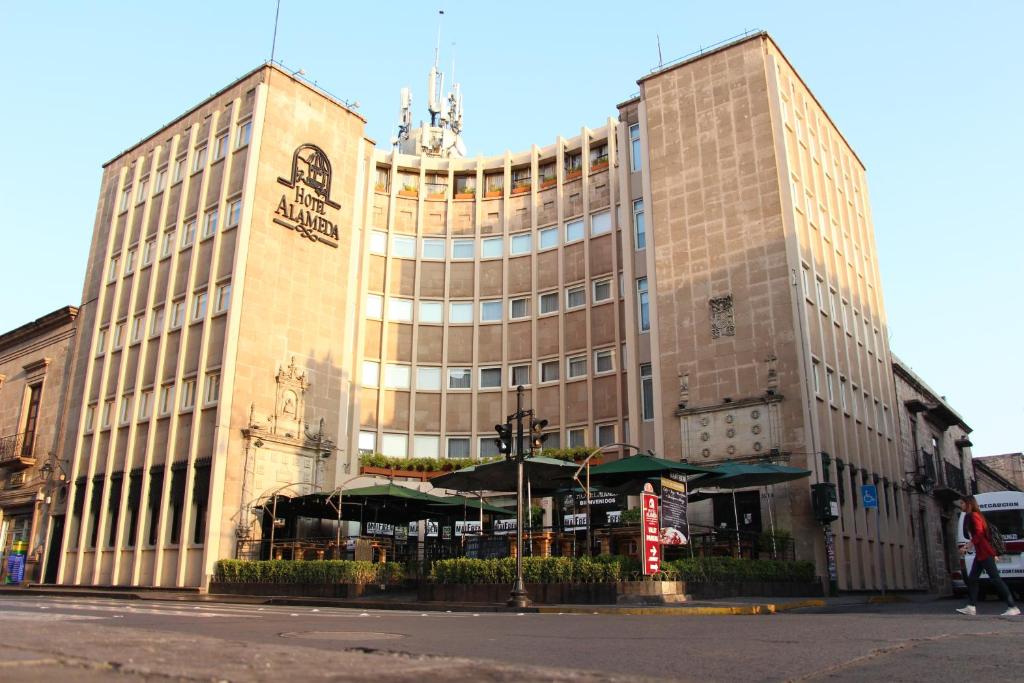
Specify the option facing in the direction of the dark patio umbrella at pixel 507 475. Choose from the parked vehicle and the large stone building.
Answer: the large stone building

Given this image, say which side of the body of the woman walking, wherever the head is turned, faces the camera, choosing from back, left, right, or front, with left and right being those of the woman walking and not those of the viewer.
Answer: left

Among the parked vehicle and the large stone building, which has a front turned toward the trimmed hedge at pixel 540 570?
the large stone building

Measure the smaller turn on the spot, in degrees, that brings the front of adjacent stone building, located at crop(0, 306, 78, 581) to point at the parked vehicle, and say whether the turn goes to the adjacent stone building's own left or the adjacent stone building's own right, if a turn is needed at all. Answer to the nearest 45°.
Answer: approximately 90° to the adjacent stone building's own left

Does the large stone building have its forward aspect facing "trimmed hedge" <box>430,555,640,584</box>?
yes

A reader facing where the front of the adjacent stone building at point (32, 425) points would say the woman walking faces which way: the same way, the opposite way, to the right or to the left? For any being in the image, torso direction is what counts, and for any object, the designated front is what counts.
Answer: to the right

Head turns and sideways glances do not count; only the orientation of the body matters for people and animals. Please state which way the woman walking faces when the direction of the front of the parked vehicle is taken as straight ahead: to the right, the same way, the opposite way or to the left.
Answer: to the left

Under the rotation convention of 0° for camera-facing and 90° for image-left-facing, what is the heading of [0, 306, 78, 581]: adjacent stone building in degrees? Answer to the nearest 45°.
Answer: approximately 45°

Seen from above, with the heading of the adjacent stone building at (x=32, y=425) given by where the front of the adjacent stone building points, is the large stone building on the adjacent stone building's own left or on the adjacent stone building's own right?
on the adjacent stone building's own left

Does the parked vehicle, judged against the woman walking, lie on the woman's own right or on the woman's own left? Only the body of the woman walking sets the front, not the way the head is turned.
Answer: on the woman's own right
